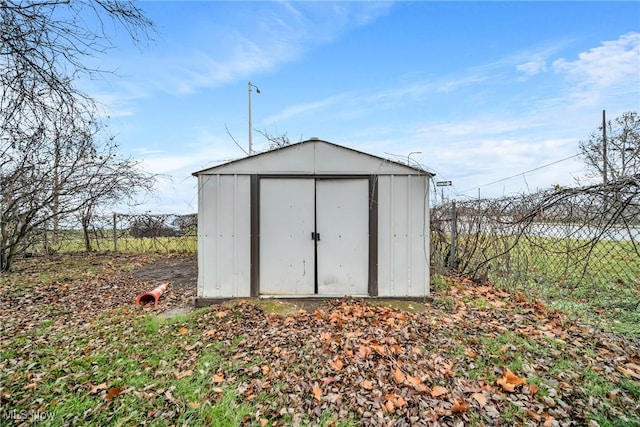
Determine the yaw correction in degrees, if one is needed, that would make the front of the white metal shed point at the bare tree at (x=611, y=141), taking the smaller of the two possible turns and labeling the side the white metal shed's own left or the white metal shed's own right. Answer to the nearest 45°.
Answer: approximately 135° to the white metal shed's own left

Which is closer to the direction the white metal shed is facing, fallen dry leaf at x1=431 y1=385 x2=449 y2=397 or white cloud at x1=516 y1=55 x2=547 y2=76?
the fallen dry leaf

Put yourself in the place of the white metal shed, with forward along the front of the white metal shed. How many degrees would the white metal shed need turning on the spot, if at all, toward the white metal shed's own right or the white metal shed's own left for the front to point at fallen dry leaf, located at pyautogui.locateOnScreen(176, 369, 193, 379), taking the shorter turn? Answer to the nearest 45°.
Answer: approximately 45° to the white metal shed's own right

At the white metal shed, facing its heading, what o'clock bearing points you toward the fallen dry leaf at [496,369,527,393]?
The fallen dry leaf is roughly at 11 o'clock from the white metal shed.

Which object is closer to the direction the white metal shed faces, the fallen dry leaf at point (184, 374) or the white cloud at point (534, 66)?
the fallen dry leaf

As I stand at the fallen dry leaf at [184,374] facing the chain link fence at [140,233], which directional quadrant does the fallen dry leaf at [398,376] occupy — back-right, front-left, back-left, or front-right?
back-right

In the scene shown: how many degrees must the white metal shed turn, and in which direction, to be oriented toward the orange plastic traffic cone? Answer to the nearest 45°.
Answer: approximately 90° to its right

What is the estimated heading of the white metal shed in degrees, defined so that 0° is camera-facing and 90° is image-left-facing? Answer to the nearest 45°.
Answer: approximately 0°

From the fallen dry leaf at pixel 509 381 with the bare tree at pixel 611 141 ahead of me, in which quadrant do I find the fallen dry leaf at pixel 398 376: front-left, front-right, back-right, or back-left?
back-left

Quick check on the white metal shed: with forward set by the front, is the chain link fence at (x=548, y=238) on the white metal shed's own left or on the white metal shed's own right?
on the white metal shed's own left
